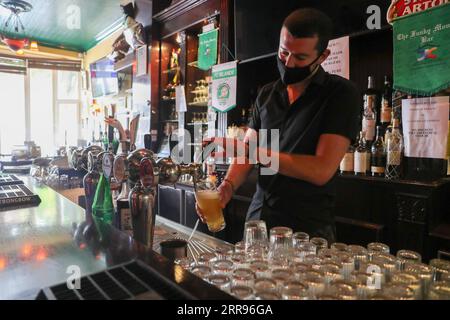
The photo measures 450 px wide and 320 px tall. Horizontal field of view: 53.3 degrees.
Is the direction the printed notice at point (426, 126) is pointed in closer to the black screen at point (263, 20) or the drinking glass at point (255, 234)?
the drinking glass

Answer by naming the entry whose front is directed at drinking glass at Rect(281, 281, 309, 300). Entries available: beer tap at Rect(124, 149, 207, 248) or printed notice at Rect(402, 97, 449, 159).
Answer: the printed notice

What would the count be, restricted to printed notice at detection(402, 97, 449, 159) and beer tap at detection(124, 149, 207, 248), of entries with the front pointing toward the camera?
1

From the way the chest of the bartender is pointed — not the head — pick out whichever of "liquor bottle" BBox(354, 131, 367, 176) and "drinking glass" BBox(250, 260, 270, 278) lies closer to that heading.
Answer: the drinking glass

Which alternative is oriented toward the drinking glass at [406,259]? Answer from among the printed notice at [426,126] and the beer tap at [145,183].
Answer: the printed notice

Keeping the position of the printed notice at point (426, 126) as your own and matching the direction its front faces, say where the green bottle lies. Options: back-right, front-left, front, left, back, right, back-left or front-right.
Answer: front-right

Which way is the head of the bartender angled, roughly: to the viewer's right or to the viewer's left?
to the viewer's left
